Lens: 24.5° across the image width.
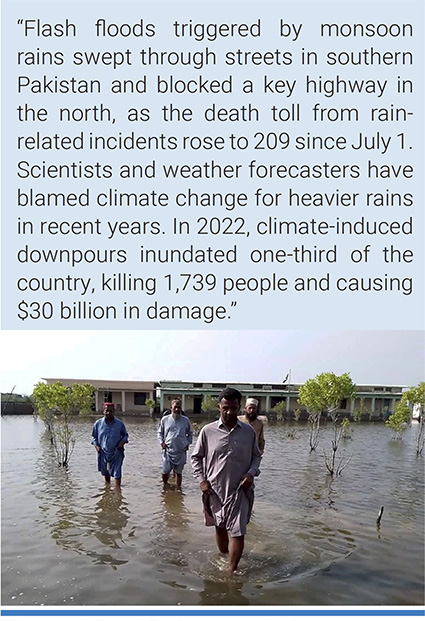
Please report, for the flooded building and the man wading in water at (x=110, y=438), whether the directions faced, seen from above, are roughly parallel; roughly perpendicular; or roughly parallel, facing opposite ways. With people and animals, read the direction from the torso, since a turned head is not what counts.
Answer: roughly parallel

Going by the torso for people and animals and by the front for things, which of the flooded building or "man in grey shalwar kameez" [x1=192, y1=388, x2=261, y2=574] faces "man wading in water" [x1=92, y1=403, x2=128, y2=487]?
the flooded building

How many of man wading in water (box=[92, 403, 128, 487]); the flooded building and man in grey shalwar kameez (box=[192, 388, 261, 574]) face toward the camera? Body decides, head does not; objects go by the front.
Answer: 3

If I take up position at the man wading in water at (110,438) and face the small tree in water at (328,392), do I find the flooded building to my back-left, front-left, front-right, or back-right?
front-left

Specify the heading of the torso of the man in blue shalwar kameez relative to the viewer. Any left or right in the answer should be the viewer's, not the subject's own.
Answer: facing the viewer

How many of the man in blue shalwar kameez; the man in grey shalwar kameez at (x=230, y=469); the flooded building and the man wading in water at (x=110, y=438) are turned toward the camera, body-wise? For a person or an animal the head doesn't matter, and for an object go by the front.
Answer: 4

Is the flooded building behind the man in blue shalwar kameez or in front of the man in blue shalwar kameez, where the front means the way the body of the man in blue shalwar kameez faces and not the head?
behind

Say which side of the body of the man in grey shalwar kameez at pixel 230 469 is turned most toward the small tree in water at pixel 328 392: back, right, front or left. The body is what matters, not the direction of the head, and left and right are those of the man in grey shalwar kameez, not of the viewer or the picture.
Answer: back

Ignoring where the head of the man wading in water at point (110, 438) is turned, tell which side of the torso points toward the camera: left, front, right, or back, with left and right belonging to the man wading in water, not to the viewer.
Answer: front

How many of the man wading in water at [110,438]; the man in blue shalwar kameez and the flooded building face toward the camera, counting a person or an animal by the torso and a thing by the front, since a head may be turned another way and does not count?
3

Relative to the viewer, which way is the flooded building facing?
toward the camera

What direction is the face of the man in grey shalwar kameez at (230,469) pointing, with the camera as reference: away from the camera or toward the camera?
toward the camera

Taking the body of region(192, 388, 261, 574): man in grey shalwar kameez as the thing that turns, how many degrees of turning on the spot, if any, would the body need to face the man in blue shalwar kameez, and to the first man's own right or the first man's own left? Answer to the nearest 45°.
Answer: approximately 180°
